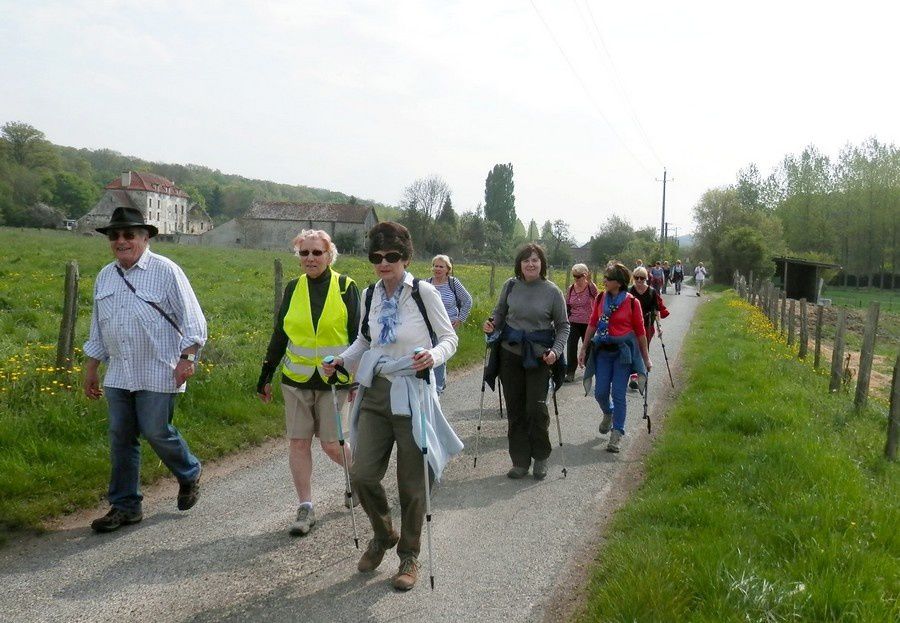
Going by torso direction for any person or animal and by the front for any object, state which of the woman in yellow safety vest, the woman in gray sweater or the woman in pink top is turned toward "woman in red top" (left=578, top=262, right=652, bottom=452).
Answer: the woman in pink top

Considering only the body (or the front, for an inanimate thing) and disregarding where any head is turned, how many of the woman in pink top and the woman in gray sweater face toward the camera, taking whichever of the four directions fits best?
2

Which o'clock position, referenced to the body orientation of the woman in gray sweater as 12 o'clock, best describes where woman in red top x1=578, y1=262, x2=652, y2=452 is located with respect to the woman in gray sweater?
The woman in red top is roughly at 7 o'clock from the woman in gray sweater.

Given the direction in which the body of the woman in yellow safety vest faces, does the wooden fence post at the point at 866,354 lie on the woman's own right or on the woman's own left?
on the woman's own left

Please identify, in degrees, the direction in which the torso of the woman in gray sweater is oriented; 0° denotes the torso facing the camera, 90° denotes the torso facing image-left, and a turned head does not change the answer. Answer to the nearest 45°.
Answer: approximately 0°

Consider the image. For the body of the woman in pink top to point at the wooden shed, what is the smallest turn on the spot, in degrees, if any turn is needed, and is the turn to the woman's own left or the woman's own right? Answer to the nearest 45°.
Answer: approximately 180°

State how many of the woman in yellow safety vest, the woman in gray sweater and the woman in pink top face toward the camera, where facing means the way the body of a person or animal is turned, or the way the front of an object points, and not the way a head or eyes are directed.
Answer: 3

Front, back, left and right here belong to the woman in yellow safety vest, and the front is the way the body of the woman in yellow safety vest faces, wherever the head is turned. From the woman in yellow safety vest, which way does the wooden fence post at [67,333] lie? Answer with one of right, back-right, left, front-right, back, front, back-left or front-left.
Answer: back-right

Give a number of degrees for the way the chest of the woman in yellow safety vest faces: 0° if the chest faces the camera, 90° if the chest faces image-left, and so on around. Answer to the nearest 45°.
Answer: approximately 0°

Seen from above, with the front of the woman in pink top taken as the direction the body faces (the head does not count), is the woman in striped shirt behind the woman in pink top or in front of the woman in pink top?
in front

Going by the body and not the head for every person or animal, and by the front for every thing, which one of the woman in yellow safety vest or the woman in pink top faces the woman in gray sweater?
the woman in pink top

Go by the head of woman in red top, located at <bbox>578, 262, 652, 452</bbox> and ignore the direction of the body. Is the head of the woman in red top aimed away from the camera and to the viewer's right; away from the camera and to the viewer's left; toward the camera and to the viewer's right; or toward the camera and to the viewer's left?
toward the camera and to the viewer's left
